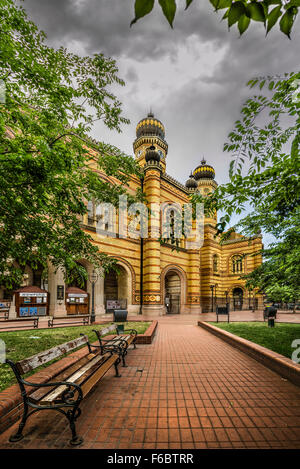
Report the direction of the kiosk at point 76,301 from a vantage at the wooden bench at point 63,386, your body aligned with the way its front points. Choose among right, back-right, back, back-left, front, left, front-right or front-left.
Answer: back-left

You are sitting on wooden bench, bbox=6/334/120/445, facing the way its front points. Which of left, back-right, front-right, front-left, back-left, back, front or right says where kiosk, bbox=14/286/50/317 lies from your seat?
back-left

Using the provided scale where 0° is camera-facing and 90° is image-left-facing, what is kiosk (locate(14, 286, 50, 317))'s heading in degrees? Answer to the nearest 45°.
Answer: approximately 0°

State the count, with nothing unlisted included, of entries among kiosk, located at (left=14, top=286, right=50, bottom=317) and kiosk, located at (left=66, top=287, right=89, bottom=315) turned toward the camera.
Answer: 2

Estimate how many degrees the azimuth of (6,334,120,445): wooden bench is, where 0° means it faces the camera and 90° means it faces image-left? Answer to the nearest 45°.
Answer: approximately 315°

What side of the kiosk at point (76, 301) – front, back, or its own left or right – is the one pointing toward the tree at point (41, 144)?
front

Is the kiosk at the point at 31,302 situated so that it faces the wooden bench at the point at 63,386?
yes

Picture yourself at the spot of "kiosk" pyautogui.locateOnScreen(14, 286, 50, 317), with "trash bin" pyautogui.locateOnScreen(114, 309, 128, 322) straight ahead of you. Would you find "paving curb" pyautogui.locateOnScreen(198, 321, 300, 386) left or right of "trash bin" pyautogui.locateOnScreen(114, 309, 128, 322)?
right

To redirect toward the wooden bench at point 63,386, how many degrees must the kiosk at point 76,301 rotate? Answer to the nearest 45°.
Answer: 0° — it already faces it

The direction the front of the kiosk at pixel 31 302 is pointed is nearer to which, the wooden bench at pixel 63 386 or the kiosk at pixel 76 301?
the wooden bench
